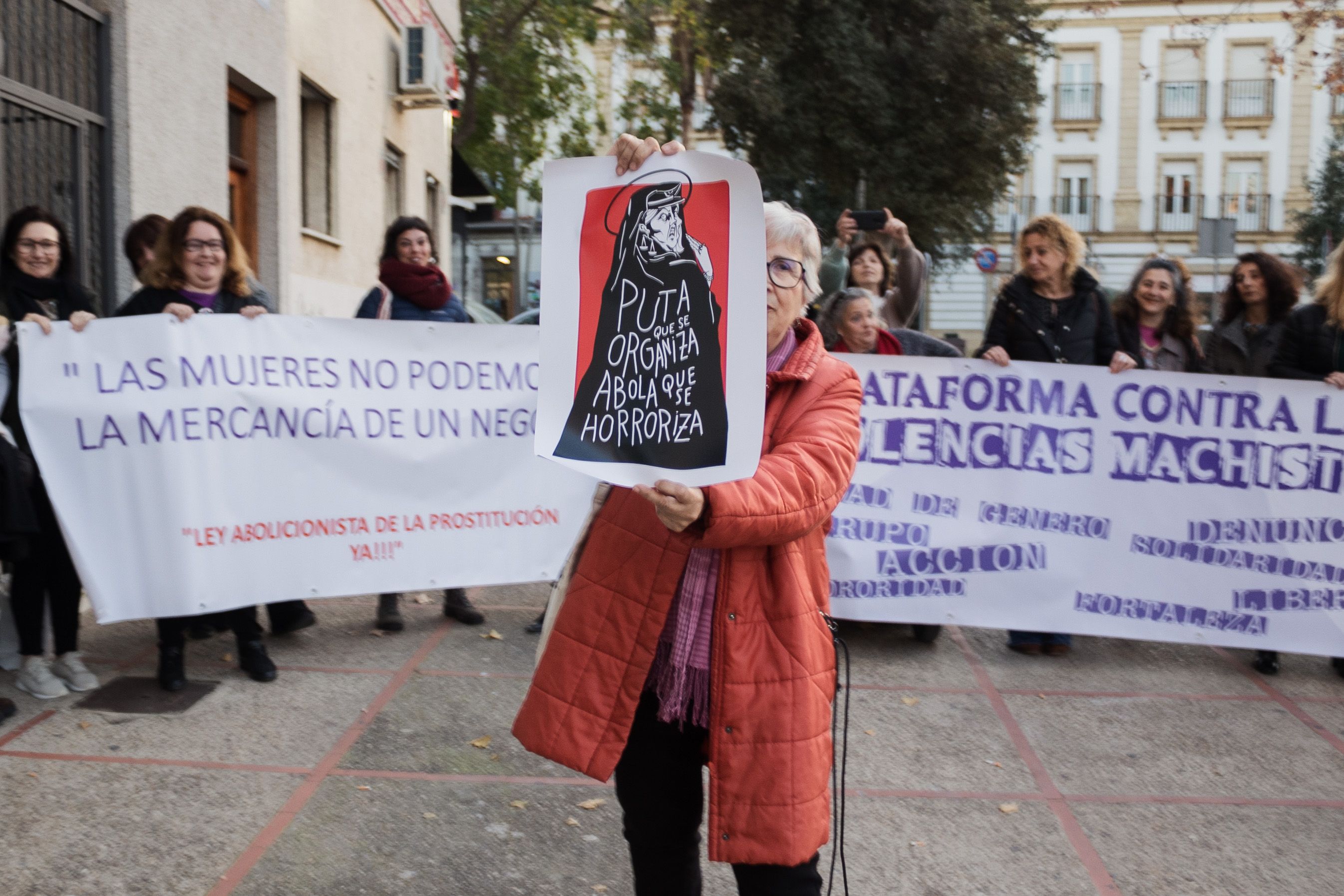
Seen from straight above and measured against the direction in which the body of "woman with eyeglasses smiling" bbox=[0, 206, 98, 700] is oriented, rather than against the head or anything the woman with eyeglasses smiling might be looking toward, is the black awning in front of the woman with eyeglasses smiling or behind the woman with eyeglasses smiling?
behind

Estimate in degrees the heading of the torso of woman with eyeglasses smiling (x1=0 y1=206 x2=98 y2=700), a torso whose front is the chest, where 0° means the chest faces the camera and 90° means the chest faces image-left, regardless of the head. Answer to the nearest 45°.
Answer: approximately 0°

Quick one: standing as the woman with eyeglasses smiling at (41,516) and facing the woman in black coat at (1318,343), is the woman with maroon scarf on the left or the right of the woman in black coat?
left

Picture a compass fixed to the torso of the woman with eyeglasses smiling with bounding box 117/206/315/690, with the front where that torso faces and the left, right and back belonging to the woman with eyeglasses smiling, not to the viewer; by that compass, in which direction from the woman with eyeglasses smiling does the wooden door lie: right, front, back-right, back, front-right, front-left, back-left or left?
back

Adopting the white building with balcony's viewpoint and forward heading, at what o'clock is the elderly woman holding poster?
The elderly woman holding poster is roughly at 12 o'clock from the white building with balcony.

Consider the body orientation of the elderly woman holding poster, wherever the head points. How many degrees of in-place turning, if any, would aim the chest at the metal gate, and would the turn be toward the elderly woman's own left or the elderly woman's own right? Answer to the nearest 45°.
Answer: approximately 90° to the elderly woman's own right

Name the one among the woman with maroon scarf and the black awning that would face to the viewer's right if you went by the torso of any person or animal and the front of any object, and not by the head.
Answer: the black awning

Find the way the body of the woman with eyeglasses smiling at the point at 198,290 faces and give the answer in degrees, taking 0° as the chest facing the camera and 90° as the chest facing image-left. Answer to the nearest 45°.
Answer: approximately 0°

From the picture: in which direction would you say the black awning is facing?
to the viewer's right

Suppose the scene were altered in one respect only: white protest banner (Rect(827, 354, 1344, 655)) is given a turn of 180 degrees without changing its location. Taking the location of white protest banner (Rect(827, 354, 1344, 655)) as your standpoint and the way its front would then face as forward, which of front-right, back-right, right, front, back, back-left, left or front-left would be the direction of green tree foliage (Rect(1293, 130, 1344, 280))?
front

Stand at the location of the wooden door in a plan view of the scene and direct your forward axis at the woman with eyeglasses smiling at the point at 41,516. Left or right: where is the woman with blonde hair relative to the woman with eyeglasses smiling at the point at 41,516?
left
